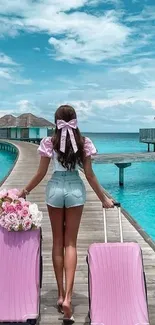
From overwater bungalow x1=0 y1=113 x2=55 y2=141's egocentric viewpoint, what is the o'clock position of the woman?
The woman is roughly at 12 o'clock from the overwater bungalow.

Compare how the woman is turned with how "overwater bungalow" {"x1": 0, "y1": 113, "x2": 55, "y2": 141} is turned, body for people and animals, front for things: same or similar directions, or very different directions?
very different directions

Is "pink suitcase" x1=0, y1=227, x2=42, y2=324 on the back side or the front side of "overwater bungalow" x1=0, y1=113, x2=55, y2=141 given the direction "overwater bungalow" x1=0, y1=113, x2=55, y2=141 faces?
on the front side

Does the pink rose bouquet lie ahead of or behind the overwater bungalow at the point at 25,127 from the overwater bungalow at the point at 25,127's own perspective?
ahead

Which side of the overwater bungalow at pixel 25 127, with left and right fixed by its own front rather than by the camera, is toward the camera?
front

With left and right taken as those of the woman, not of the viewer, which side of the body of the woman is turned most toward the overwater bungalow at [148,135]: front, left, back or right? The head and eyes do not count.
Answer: front

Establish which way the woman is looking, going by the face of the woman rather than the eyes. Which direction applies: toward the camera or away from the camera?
away from the camera

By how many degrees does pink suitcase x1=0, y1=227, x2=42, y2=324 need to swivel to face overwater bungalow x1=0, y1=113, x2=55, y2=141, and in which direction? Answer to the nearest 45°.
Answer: approximately 180°

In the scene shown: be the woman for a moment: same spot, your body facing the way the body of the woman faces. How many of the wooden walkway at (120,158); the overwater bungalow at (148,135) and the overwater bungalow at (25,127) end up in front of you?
3

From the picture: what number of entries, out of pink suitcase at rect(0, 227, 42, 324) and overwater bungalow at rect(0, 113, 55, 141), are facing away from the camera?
0

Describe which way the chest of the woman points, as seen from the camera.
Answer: away from the camera

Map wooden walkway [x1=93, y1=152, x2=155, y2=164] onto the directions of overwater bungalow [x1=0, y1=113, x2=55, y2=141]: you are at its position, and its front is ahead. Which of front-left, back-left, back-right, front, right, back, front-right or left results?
front
